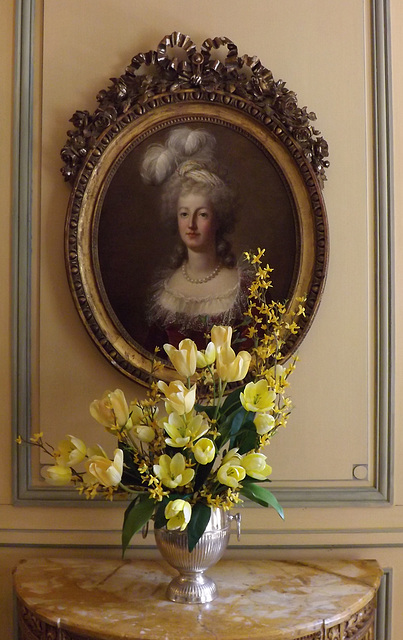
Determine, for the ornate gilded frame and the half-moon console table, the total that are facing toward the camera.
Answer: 2

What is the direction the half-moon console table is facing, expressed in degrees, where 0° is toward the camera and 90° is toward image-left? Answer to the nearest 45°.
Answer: approximately 0°

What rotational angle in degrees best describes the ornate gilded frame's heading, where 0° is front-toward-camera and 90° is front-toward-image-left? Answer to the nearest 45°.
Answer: approximately 0°
